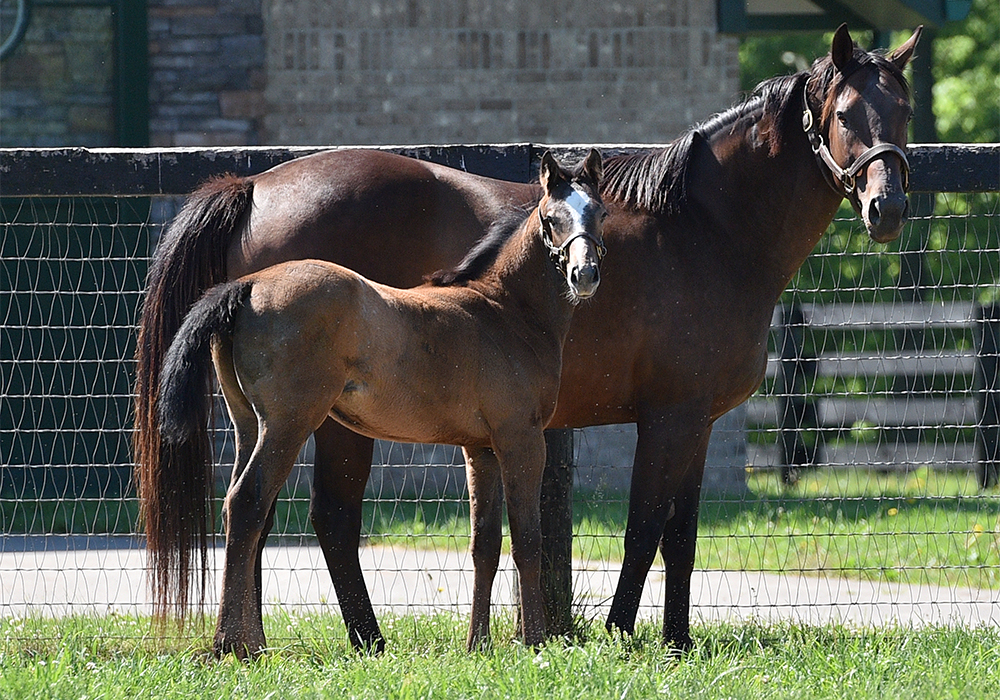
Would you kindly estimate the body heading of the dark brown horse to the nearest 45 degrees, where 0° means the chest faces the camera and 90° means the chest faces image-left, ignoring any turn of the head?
approximately 270°

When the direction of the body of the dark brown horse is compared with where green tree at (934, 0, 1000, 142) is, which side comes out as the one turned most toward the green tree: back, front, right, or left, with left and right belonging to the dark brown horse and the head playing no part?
left
